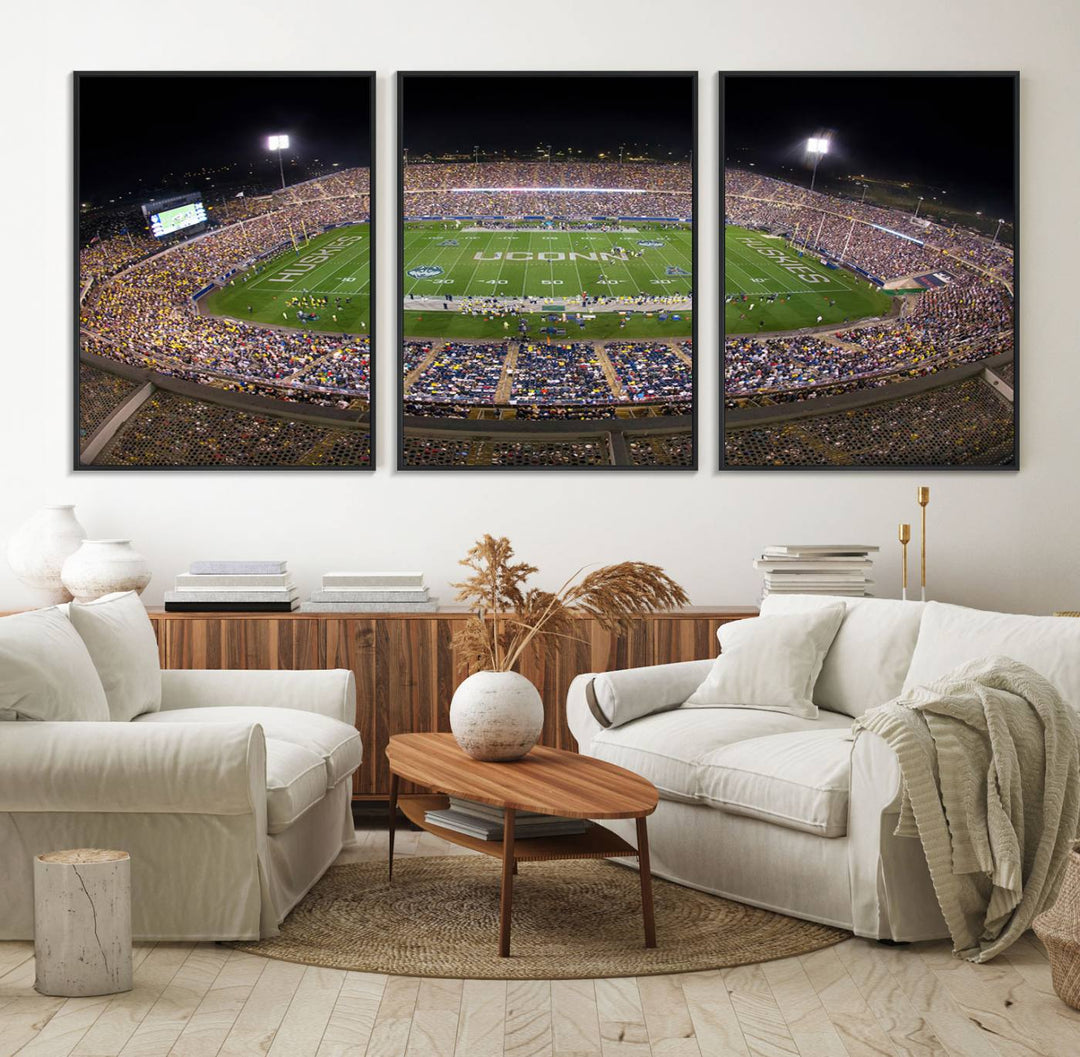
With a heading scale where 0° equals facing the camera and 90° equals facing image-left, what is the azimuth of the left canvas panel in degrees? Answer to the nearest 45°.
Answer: approximately 0°

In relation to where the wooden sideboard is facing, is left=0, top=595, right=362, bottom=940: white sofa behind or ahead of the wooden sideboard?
ahead

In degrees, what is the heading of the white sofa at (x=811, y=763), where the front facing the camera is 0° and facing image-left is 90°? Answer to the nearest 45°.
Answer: approximately 45°

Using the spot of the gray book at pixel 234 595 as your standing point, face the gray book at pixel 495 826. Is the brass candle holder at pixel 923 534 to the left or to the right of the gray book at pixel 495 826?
left

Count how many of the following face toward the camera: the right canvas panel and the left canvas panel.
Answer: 2

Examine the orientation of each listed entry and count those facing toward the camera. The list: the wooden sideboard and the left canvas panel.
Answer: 2

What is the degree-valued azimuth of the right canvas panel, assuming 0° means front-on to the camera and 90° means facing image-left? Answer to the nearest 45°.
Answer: approximately 0°

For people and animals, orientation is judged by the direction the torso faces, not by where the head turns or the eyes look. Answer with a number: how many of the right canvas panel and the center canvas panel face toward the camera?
2

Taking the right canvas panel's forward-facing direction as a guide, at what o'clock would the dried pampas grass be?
The dried pampas grass is roughly at 1 o'clock from the right canvas panel.
